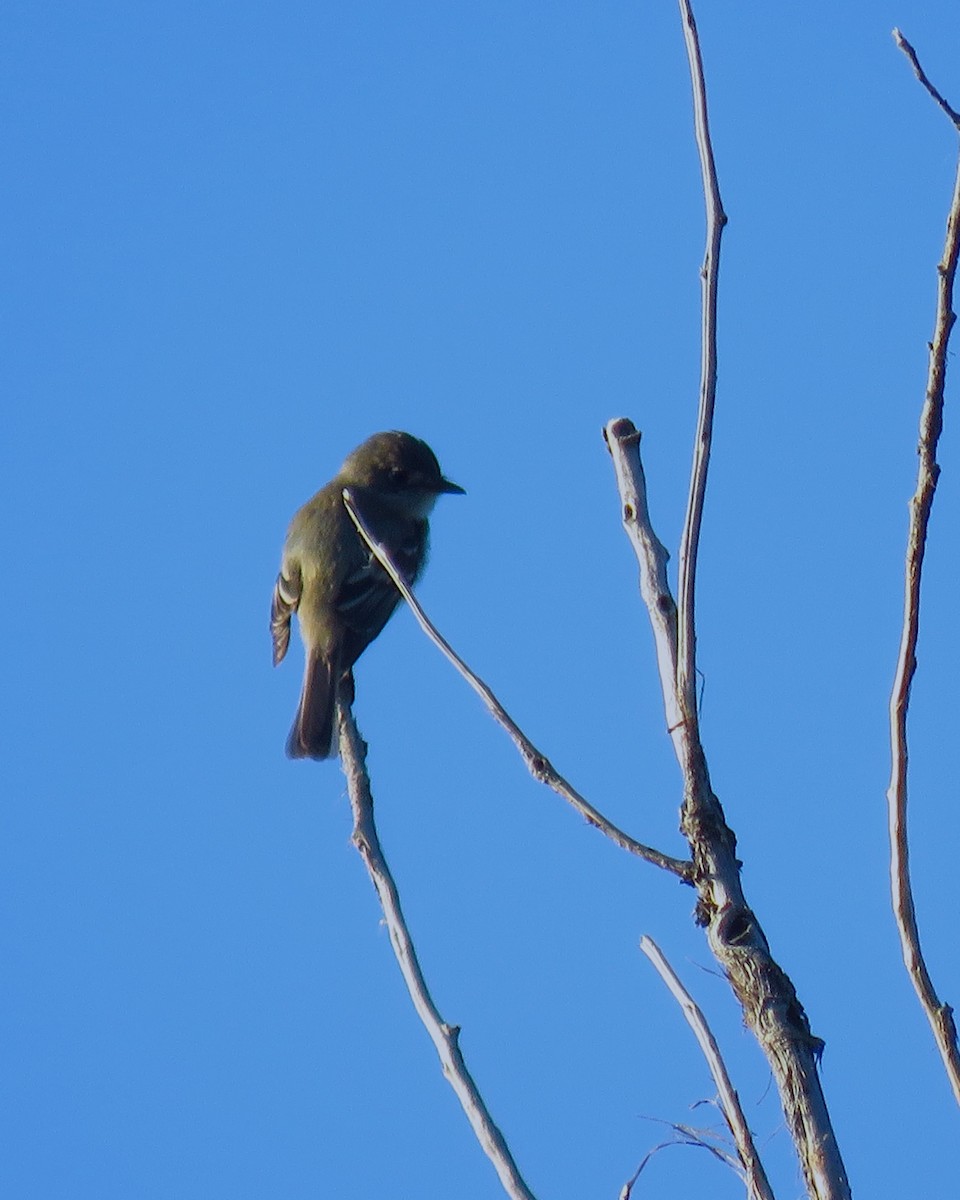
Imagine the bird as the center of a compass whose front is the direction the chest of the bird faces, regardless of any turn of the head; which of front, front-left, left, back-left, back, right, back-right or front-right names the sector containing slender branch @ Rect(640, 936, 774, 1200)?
front-right

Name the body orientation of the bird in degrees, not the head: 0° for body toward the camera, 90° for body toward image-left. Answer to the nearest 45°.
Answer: approximately 225°

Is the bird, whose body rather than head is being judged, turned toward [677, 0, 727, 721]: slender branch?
no

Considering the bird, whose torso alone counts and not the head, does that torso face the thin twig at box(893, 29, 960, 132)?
no

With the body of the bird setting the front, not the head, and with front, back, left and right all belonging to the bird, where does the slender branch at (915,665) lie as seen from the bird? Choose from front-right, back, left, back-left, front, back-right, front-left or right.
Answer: front-right

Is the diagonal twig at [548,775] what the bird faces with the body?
no
